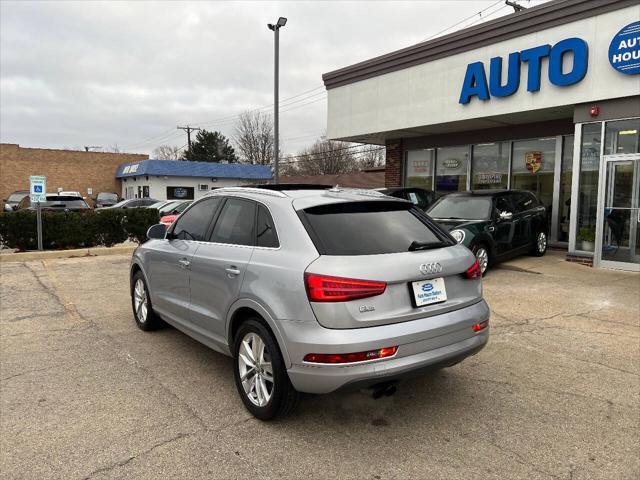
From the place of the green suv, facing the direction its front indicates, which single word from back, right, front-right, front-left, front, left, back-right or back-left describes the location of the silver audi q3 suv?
front-left

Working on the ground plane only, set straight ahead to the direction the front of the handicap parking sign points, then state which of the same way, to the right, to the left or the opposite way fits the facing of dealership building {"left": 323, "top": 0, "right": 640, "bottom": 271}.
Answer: to the right

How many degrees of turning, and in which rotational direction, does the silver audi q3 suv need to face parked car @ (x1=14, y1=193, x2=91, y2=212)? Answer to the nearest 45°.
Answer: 0° — it already faces it

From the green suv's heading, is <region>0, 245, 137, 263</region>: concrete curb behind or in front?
in front

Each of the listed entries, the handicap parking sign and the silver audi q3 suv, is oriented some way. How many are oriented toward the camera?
1

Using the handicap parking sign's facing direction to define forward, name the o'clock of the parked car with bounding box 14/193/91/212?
The parked car is roughly at 6 o'clock from the handicap parking sign.

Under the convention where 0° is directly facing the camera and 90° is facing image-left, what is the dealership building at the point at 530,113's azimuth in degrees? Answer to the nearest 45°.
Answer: approximately 45°

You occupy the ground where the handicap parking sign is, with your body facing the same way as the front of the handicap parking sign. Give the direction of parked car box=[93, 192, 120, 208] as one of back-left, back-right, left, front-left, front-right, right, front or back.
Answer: back

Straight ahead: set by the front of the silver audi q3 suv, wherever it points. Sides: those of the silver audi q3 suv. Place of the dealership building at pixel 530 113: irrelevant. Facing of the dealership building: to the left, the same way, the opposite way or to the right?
to the left

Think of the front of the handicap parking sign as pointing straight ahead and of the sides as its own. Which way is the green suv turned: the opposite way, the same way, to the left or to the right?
to the right

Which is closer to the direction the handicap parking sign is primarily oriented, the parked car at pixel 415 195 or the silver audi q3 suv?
the silver audi q3 suv

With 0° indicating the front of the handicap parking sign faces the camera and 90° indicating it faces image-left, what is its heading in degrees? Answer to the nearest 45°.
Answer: approximately 0°
